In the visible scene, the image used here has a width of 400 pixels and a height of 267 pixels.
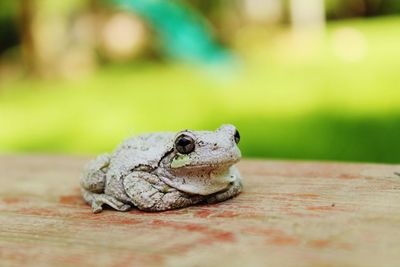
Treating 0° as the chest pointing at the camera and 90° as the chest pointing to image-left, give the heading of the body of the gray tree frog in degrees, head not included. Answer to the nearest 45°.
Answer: approximately 315°
